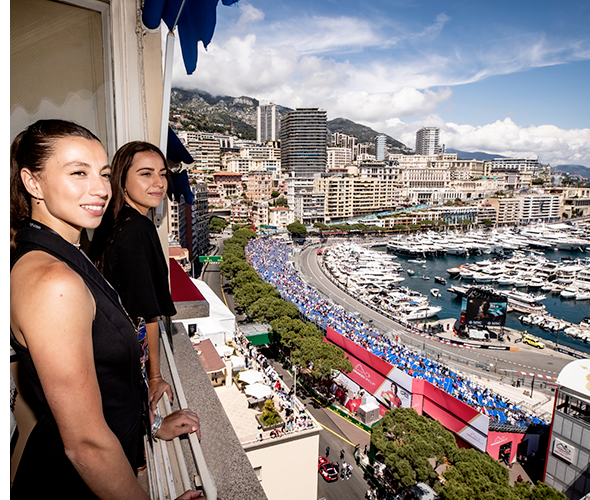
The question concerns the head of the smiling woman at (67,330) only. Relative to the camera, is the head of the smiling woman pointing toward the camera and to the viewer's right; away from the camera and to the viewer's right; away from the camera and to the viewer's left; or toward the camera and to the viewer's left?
toward the camera and to the viewer's right

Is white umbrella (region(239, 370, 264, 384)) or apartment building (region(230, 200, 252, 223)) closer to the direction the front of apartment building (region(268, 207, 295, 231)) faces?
the white umbrella

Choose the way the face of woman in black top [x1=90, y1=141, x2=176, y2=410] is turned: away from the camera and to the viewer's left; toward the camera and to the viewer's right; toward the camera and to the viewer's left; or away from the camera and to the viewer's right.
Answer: toward the camera and to the viewer's right

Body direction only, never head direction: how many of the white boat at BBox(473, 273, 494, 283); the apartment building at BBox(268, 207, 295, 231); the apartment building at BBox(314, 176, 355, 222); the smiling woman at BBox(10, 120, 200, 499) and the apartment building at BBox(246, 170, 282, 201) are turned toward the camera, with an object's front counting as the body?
3

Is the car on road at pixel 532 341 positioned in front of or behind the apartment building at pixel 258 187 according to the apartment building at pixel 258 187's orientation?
in front

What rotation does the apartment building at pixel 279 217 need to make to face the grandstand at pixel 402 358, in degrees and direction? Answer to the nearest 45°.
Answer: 0° — it already faces it
